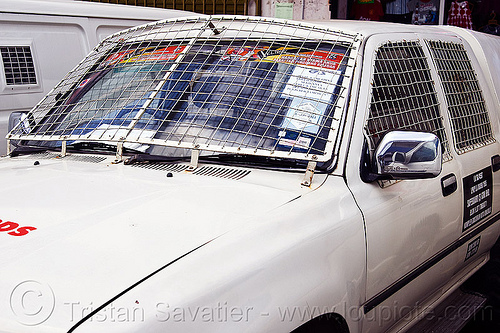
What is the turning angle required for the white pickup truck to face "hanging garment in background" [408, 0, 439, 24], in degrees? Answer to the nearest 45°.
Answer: approximately 135° to its right

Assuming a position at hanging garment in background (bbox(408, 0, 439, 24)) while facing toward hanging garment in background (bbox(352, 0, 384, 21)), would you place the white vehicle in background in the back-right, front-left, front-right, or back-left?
front-left

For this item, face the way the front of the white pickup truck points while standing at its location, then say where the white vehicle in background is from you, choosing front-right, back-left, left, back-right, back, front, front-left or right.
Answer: right

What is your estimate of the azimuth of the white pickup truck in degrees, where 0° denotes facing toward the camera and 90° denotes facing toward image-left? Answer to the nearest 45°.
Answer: approximately 45°

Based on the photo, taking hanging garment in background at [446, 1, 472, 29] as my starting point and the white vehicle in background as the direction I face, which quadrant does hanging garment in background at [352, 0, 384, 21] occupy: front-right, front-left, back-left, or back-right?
front-right

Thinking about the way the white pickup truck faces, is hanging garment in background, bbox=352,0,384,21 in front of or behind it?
behind

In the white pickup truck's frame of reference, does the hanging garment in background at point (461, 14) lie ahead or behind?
behind
